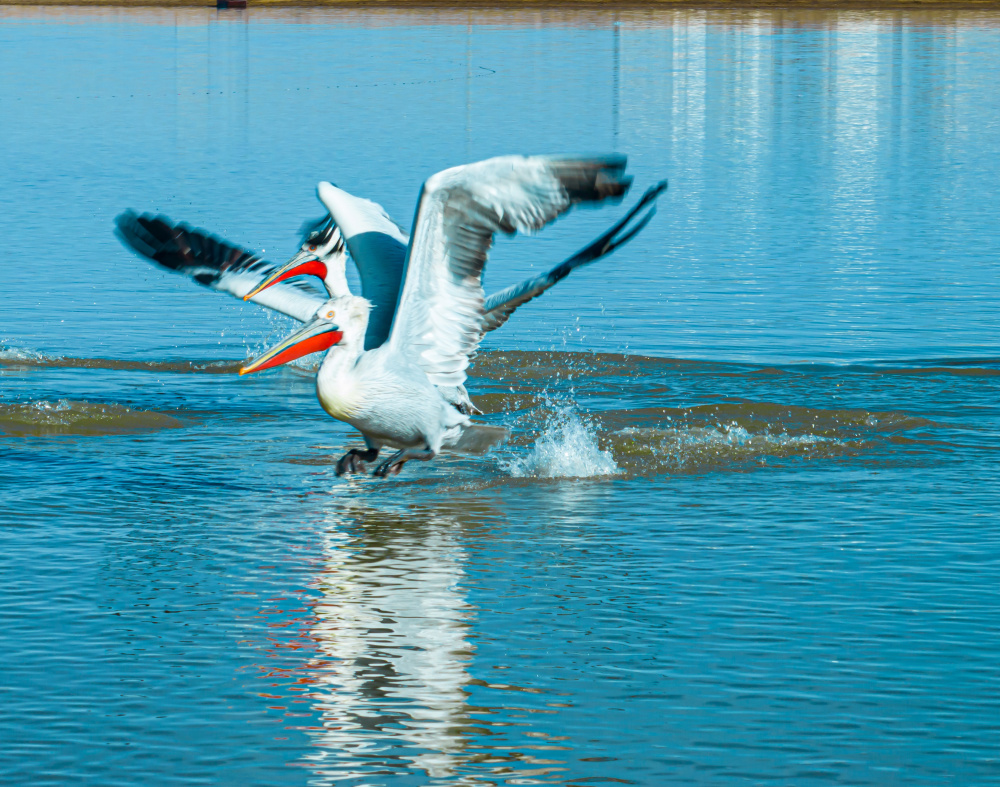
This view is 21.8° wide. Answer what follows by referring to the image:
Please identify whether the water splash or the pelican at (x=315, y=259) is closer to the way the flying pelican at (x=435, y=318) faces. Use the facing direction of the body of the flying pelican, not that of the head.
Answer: the pelican

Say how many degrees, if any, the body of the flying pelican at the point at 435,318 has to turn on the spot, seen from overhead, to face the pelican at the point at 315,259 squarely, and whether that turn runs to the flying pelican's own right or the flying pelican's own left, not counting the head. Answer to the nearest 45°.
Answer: approximately 90° to the flying pelican's own right

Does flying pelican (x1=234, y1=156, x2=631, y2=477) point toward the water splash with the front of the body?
no

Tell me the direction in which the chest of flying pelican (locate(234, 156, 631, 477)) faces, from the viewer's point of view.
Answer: to the viewer's left
